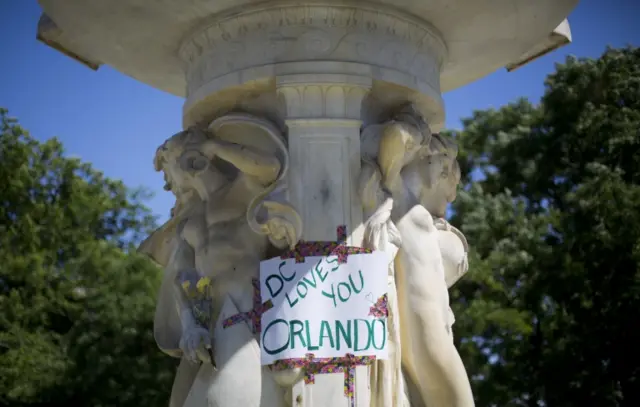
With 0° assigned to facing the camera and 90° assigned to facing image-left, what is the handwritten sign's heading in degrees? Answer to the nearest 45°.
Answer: approximately 0°
